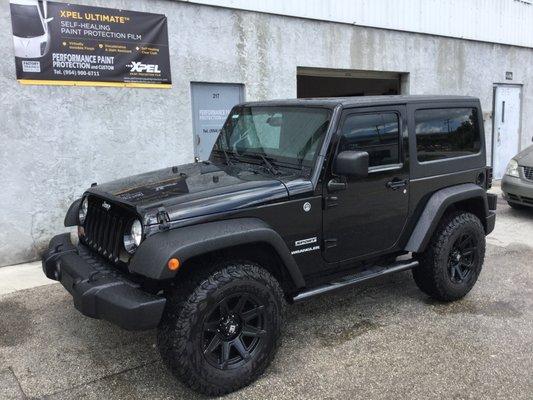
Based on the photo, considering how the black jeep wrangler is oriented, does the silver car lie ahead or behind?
behind

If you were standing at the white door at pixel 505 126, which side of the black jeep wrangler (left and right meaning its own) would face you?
back

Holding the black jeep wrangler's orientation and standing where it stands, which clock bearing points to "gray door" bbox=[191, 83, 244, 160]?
The gray door is roughly at 4 o'clock from the black jeep wrangler.

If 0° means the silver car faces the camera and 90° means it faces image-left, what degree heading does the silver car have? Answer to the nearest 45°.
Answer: approximately 45°

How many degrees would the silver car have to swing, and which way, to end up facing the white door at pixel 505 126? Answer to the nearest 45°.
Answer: approximately 135° to its right

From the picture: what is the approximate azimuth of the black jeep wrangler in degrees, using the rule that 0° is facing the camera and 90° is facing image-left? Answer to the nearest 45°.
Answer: approximately 45°

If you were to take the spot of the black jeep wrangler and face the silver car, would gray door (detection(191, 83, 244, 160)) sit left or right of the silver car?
left
